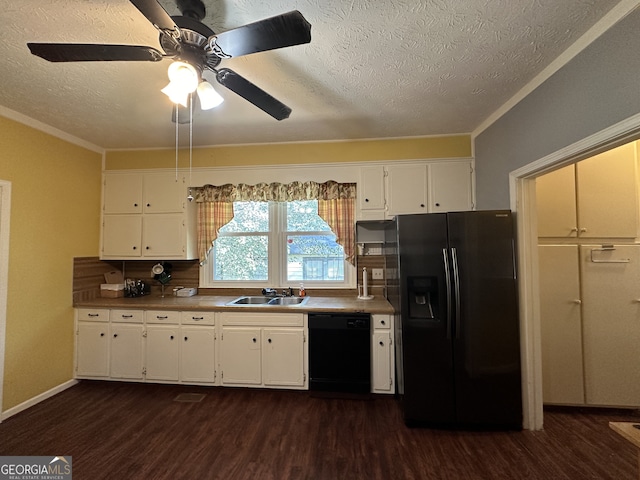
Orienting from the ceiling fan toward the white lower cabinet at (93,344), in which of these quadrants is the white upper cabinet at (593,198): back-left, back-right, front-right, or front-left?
back-right

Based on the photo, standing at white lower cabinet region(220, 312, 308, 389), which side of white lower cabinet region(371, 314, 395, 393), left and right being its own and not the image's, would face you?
right

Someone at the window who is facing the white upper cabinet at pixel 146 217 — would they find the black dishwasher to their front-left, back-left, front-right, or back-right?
back-left

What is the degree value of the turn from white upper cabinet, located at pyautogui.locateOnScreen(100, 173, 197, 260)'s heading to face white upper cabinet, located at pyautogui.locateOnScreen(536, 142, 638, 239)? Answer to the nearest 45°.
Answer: approximately 45° to its left

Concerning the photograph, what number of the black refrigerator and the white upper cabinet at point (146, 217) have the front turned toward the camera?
2
